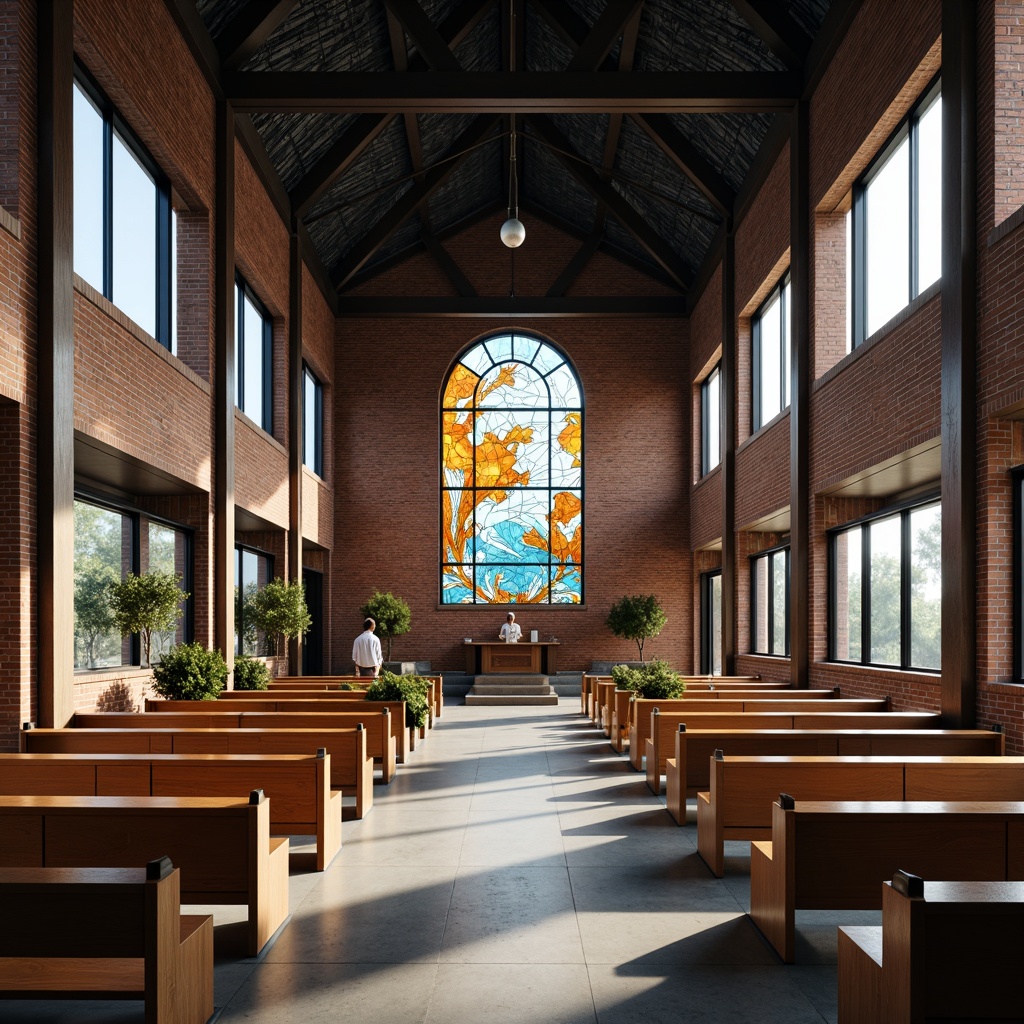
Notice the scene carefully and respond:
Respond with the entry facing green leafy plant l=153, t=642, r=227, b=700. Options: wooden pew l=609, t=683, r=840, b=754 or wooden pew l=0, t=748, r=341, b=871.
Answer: wooden pew l=0, t=748, r=341, b=871

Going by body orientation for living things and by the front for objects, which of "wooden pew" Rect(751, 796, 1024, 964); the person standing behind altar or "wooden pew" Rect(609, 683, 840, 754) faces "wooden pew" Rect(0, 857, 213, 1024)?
the person standing behind altar

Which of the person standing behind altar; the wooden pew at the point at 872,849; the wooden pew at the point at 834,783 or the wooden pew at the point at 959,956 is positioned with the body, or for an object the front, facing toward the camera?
the person standing behind altar

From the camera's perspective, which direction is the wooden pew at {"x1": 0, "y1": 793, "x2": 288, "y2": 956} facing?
away from the camera

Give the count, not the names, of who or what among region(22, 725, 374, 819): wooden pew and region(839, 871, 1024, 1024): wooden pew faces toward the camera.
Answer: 0

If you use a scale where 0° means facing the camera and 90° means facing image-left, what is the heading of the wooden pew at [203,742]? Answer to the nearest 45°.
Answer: approximately 180°

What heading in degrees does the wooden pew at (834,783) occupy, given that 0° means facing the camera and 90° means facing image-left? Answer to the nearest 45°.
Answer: approximately 180°

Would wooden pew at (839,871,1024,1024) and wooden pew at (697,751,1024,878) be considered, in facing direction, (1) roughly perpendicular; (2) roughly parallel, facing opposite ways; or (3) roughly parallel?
roughly parallel

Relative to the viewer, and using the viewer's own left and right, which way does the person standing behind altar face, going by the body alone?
facing the viewer

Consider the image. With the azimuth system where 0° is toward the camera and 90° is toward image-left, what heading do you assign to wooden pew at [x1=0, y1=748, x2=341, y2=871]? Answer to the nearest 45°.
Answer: approximately 180°

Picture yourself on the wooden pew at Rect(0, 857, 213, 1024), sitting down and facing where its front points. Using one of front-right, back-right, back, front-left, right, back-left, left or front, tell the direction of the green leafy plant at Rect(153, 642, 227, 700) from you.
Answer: front

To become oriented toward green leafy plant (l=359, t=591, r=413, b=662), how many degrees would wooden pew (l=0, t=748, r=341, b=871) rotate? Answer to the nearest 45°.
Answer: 0° — it already faces it

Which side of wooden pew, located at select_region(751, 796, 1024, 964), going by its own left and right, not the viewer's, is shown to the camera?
back

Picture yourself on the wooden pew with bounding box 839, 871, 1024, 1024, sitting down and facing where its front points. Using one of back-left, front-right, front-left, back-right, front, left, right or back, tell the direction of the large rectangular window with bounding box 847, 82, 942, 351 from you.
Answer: front

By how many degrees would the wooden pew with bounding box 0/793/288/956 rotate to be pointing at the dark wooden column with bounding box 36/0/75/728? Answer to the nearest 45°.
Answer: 0° — it already faces it

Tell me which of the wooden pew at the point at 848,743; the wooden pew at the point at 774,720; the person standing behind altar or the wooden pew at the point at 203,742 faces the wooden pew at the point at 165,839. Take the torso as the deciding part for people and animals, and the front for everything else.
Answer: the person standing behind altar
